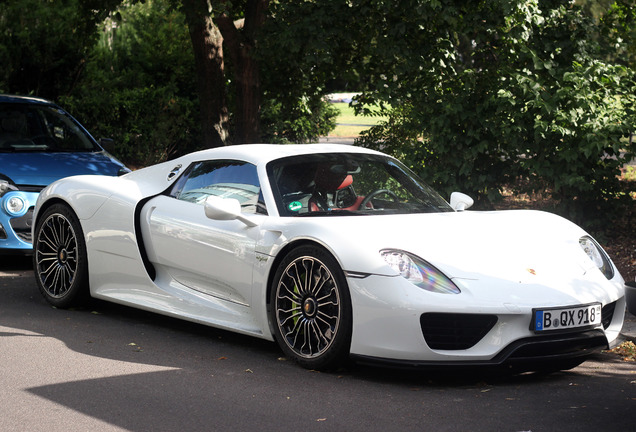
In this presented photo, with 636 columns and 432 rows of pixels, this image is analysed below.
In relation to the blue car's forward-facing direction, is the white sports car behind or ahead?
ahead

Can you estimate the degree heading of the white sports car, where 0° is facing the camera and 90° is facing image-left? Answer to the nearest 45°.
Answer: approximately 315°

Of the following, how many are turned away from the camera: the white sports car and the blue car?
0

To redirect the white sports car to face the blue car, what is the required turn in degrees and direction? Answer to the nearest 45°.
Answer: approximately 180°
